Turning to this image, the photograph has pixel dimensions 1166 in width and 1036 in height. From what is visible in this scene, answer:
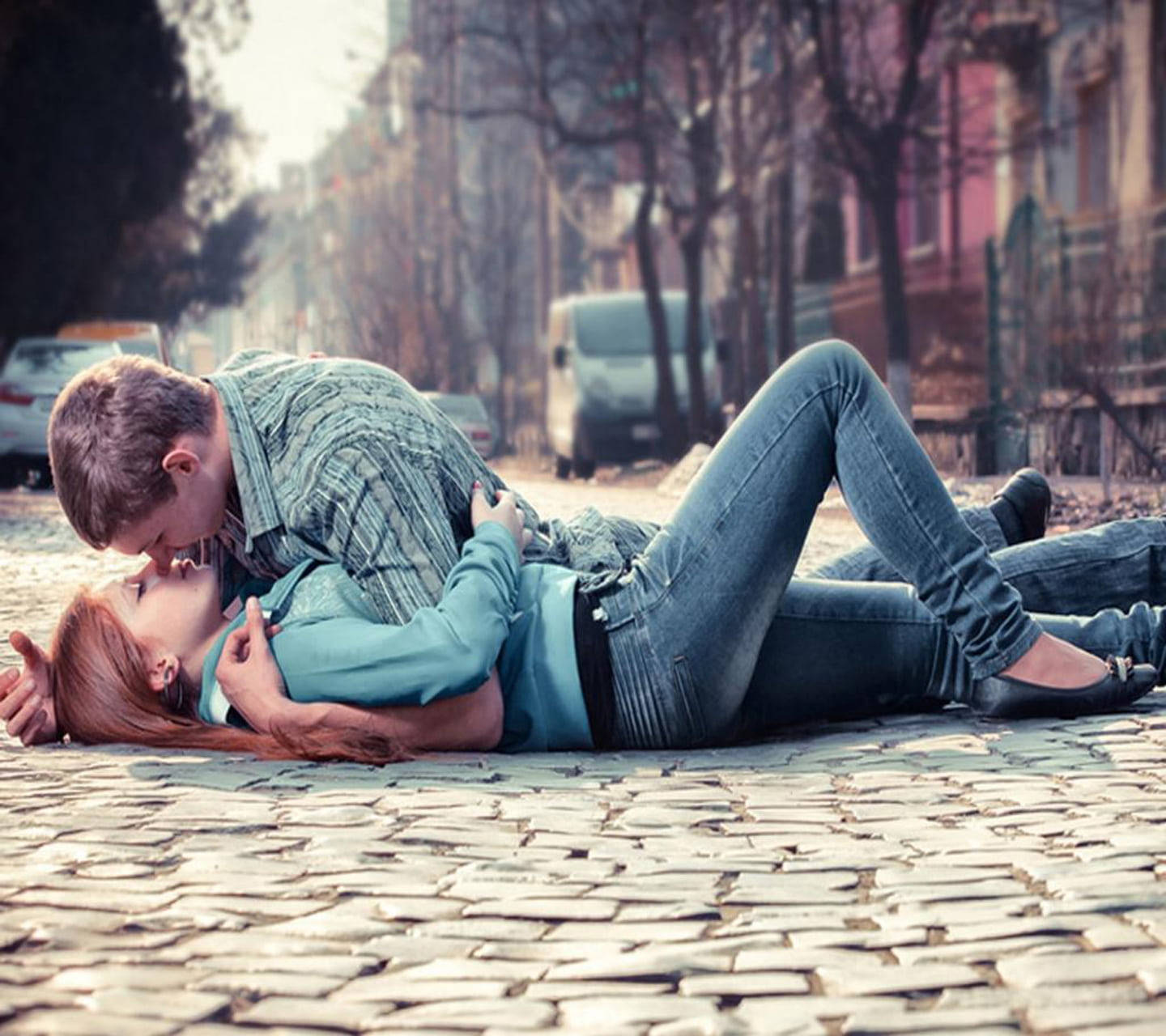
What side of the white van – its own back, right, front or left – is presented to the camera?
front

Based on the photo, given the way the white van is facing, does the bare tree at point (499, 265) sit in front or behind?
behind

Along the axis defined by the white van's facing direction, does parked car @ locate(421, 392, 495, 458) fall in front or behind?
behind

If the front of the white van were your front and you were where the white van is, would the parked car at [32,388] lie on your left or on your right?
on your right

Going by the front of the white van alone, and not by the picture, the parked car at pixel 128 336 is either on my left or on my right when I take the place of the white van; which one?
on my right

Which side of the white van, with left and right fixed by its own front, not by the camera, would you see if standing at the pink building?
left

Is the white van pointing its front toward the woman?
yes
